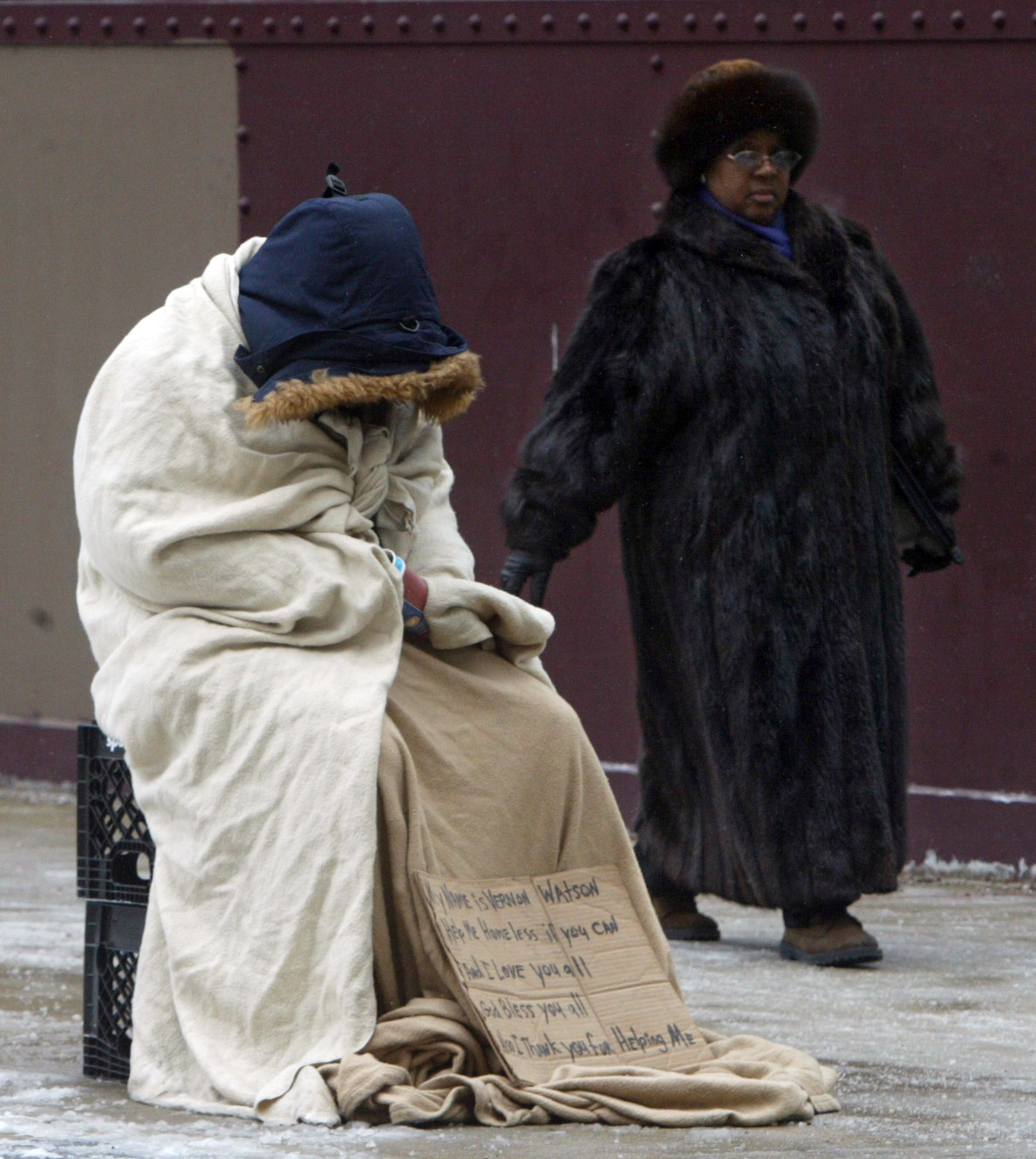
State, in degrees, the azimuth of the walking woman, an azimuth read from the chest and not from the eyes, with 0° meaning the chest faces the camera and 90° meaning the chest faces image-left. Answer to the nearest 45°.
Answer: approximately 315°

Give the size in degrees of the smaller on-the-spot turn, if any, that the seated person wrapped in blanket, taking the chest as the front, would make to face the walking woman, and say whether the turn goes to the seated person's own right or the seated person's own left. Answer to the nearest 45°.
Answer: approximately 90° to the seated person's own left

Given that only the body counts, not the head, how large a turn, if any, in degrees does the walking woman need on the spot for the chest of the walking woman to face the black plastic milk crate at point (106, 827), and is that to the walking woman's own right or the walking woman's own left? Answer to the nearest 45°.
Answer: approximately 90° to the walking woman's own right
